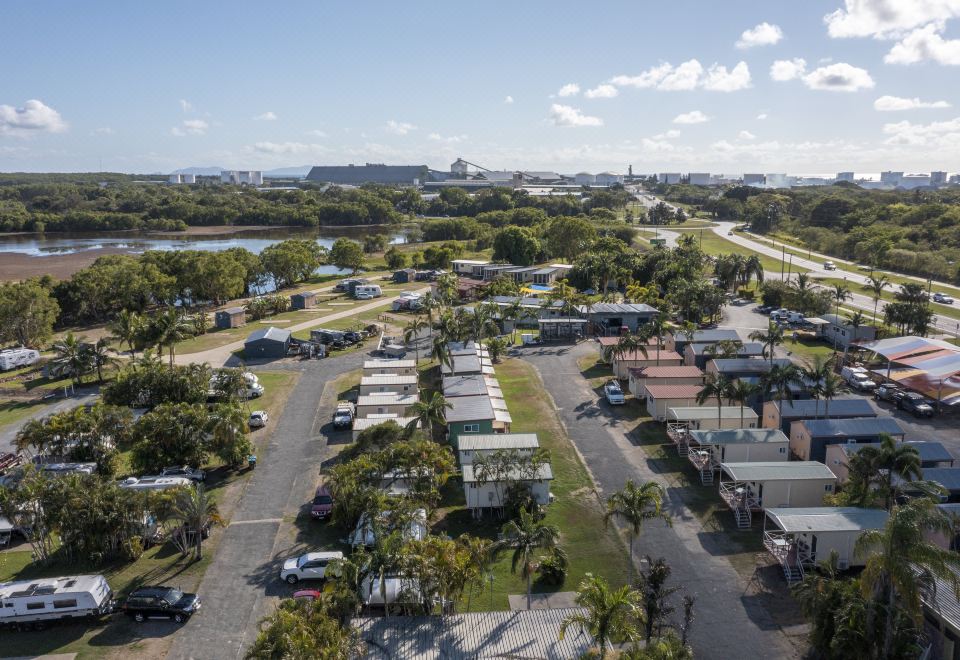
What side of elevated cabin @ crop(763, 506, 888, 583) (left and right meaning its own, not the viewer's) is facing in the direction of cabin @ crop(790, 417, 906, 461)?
right

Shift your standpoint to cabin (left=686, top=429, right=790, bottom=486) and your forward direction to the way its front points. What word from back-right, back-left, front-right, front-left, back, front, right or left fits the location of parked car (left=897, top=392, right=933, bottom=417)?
back-right

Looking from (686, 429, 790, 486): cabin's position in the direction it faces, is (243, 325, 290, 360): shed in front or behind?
in front

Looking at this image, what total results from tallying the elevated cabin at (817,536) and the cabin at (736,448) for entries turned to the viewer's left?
2

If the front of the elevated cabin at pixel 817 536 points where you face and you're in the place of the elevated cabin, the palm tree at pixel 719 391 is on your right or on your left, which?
on your right

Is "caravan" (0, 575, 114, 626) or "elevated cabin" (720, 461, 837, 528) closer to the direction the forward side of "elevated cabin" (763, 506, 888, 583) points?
the caravan

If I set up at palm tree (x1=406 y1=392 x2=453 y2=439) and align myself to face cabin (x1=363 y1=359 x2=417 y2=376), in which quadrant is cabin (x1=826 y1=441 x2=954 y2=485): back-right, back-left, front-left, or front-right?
back-right

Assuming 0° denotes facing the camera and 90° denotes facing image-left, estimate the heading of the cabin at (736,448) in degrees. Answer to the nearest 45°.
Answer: approximately 90°

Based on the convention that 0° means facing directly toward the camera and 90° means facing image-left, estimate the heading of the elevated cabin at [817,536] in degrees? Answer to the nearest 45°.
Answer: approximately 90°

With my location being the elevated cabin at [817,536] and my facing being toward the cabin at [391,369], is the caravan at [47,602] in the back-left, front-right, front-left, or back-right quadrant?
front-left

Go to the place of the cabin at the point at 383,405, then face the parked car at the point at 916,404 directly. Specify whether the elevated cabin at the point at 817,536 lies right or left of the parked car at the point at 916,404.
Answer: right

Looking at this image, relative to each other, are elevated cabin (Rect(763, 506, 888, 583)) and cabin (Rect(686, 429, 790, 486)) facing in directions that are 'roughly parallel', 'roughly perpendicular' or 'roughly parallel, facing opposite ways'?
roughly parallel

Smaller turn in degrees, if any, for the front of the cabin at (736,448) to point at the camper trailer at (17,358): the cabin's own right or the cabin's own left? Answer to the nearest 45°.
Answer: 0° — it already faces it

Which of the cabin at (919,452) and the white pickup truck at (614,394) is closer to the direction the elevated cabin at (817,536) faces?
the white pickup truck

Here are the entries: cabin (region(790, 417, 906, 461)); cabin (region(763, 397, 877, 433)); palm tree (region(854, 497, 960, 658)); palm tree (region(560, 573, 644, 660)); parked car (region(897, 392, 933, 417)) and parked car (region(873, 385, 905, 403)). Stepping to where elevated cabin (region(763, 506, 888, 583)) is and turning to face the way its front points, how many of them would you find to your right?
4

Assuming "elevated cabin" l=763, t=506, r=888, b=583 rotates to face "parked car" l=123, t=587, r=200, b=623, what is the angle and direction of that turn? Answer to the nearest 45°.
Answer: approximately 45° to its left
